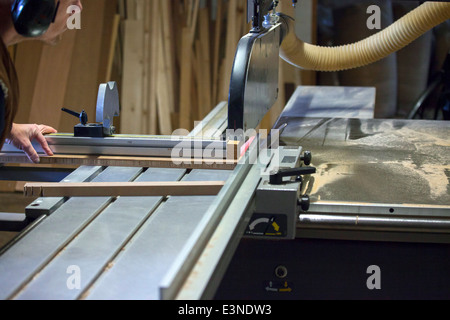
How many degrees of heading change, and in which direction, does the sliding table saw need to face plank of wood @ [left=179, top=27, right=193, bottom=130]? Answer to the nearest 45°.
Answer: approximately 180°

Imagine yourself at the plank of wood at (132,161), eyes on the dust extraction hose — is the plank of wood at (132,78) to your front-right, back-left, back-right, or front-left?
front-left

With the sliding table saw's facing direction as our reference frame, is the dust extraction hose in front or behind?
behind

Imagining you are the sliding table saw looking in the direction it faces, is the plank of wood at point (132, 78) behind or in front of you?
behind

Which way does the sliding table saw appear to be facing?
toward the camera
